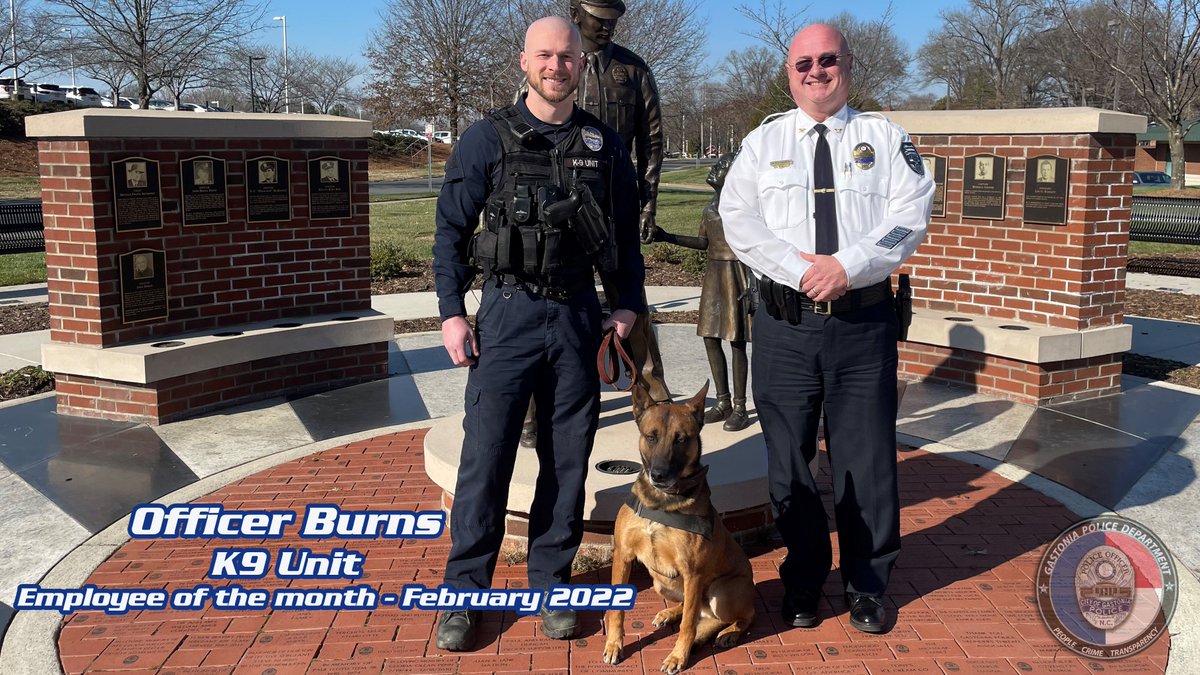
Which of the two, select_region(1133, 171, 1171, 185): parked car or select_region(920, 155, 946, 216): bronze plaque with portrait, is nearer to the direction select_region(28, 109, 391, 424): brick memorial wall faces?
the bronze plaque with portrait

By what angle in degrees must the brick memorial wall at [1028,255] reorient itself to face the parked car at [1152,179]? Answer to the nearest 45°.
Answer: approximately 135° to its right

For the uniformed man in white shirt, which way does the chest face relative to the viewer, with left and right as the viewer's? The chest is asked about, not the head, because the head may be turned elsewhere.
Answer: facing the viewer

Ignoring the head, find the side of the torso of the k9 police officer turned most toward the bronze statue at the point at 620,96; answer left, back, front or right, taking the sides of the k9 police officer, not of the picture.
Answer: back

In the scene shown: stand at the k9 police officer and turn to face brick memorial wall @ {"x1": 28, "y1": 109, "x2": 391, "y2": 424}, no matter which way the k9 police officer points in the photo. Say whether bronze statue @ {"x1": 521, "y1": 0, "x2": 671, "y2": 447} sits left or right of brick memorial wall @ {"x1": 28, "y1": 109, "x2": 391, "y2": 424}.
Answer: right

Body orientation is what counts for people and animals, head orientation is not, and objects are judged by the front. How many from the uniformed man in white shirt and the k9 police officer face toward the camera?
2

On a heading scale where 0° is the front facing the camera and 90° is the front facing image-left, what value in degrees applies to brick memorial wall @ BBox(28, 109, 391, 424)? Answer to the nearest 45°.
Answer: approximately 315°

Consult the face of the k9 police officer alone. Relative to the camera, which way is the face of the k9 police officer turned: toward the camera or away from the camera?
toward the camera

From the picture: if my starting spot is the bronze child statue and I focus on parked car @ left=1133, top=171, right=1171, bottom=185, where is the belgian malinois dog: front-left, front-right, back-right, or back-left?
back-right

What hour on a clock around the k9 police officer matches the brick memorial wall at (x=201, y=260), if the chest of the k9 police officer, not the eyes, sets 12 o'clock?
The brick memorial wall is roughly at 5 o'clock from the k9 police officer.

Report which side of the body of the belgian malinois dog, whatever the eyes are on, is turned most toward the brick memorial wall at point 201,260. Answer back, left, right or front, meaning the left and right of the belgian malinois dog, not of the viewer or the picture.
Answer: right

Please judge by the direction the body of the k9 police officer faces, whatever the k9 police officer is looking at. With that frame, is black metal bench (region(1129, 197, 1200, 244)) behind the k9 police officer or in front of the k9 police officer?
behind

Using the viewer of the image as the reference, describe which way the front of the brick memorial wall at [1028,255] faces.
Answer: facing the viewer and to the left of the viewer

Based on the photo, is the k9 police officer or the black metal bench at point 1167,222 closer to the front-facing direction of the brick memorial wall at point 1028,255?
the k9 police officer

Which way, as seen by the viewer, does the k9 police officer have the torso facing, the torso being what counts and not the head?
toward the camera

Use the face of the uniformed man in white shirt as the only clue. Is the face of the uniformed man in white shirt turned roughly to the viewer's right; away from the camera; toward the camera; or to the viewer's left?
toward the camera
